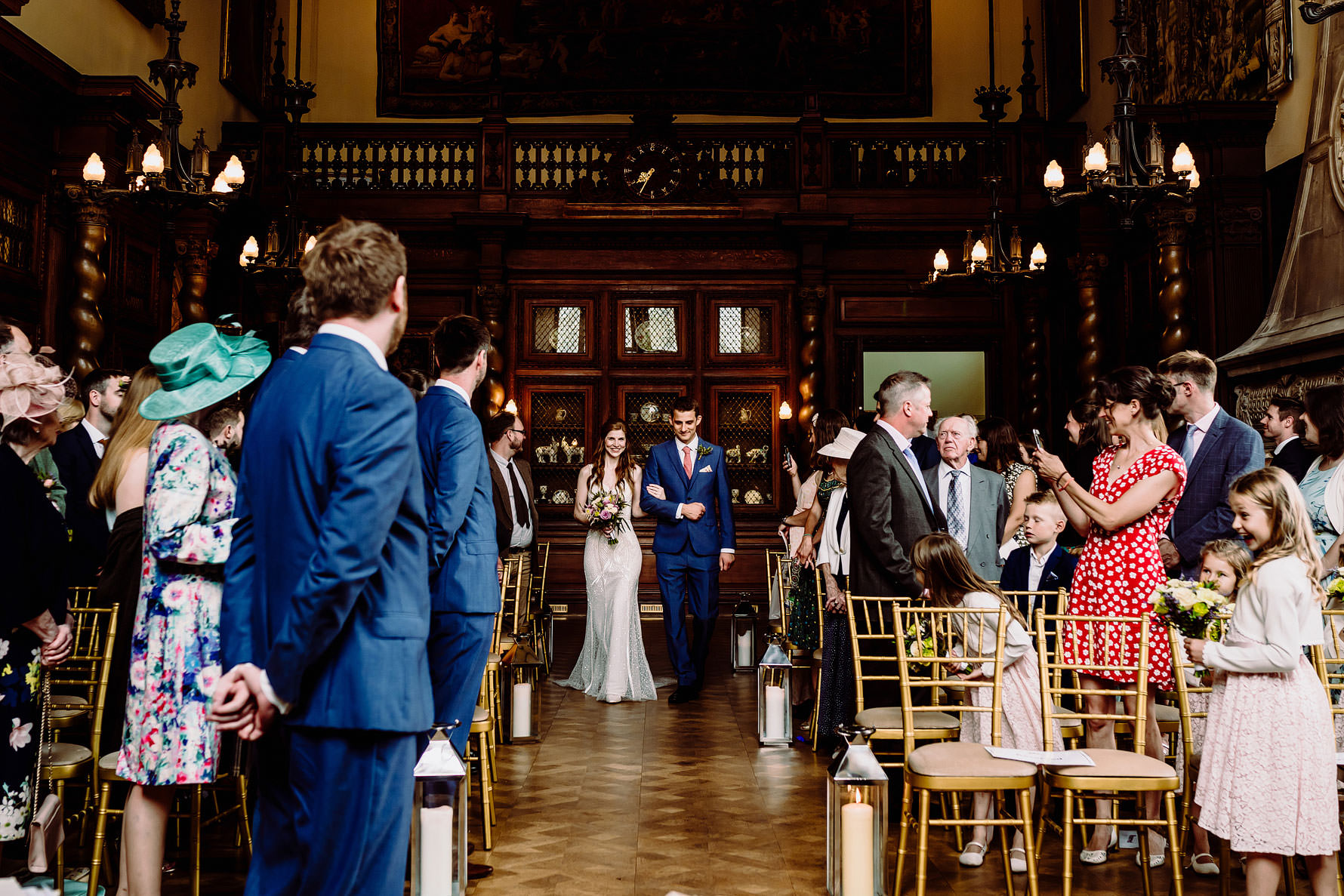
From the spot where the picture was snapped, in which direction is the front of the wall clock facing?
facing the viewer

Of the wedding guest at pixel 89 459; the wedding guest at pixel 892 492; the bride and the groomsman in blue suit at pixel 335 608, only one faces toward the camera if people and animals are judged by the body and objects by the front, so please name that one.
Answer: the bride

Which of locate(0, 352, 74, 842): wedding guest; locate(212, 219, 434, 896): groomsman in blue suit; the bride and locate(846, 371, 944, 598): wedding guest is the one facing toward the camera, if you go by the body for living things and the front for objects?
the bride

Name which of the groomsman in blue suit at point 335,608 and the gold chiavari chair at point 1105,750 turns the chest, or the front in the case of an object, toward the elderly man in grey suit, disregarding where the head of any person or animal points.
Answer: the groomsman in blue suit

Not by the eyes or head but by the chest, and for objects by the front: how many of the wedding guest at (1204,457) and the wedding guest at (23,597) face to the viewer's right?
1

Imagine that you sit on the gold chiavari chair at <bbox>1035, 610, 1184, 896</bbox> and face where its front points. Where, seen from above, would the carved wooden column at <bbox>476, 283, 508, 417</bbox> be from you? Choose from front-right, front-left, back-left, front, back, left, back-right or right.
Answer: back-right

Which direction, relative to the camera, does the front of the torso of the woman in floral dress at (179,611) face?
to the viewer's right

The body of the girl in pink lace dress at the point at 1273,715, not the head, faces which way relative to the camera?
to the viewer's left

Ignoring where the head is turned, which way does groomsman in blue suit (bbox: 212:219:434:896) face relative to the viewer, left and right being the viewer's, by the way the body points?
facing away from the viewer and to the right of the viewer

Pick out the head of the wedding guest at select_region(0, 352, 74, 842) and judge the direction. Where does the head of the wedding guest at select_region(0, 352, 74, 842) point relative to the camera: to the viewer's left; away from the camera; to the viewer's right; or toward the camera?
to the viewer's right

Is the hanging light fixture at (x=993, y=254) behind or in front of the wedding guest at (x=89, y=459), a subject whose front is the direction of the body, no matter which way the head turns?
in front

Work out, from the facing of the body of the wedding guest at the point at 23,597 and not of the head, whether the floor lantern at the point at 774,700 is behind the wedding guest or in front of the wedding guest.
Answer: in front

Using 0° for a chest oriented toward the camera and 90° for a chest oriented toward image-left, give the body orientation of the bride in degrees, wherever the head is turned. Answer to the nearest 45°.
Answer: approximately 0°
